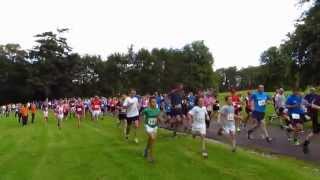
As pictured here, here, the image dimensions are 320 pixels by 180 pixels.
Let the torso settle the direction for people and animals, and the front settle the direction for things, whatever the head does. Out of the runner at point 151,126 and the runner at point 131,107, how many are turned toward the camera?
2

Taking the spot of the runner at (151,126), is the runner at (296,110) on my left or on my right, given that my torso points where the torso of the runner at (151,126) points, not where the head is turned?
on my left

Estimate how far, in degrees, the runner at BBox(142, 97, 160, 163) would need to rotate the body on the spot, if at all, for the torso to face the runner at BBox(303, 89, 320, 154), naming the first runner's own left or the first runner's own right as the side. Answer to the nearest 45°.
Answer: approximately 90° to the first runner's own left

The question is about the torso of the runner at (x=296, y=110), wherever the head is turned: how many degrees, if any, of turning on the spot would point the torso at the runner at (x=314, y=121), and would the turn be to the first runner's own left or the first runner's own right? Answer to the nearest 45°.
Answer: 0° — they already face them

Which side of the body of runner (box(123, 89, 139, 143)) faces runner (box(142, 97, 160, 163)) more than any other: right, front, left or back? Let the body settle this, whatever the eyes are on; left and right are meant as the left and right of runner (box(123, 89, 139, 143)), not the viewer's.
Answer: front

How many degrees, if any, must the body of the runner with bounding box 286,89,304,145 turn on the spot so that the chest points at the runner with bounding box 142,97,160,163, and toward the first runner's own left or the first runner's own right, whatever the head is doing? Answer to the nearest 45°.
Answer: approximately 90° to the first runner's own right

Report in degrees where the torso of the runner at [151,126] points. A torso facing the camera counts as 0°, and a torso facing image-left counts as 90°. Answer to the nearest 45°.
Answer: approximately 0°
